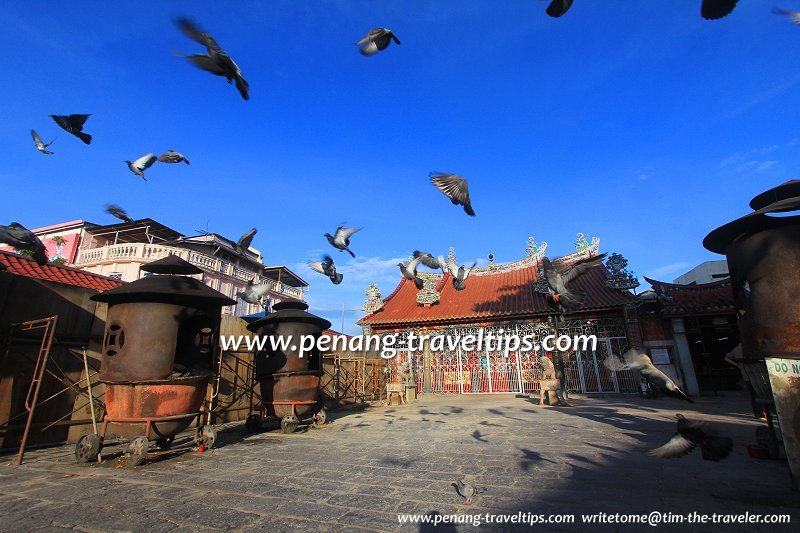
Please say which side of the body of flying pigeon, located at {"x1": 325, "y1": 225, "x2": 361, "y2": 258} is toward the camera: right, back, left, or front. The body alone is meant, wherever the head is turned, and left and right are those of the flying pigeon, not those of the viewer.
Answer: left

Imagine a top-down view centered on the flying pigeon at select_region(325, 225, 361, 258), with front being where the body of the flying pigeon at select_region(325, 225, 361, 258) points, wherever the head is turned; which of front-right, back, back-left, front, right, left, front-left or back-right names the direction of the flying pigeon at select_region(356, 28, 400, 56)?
left

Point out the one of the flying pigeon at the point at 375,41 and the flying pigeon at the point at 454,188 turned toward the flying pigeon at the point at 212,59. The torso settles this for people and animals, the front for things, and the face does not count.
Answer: the flying pigeon at the point at 375,41

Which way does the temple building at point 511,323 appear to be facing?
toward the camera

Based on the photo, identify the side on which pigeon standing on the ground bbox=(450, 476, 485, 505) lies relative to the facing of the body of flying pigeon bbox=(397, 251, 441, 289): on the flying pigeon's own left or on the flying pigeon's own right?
on the flying pigeon's own left

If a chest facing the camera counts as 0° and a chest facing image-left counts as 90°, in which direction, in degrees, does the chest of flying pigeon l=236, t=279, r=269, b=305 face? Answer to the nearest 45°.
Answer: approximately 90°

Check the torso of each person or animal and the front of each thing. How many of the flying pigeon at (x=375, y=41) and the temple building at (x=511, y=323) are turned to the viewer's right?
0

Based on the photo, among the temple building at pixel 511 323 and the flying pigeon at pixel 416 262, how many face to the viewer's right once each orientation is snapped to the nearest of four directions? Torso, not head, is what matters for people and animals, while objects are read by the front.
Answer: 0

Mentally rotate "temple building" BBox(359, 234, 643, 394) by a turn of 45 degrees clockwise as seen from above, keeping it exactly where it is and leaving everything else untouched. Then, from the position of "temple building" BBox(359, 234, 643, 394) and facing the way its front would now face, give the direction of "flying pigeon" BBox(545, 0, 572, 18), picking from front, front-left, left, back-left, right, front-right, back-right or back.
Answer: front-left

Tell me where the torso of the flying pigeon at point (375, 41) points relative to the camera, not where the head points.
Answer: to the viewer's left

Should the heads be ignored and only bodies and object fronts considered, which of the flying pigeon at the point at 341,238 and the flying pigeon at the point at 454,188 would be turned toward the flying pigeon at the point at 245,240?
the flying pigeon at the point at 341,238
